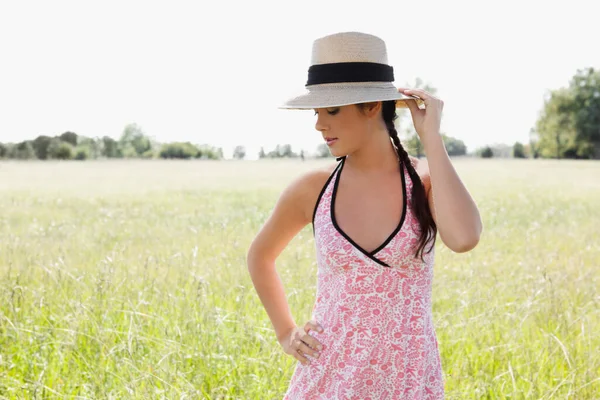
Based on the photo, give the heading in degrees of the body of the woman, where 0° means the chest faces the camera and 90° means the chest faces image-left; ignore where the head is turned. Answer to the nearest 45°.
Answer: approximately 0°
